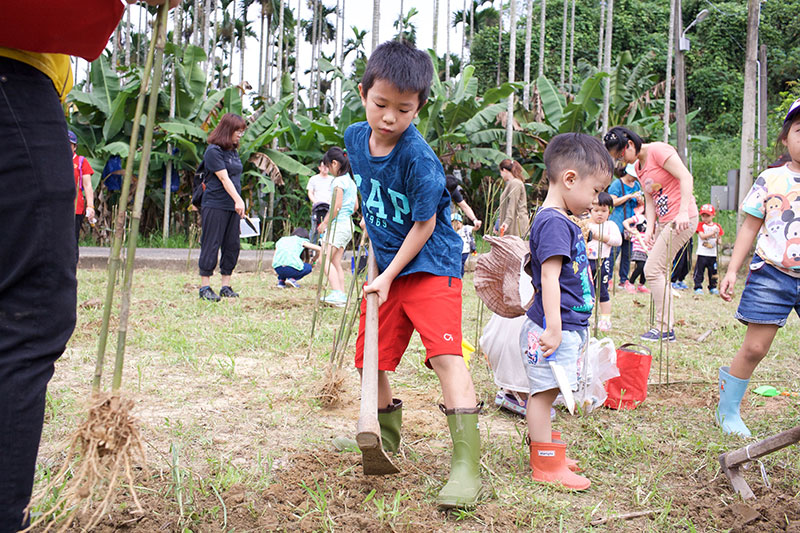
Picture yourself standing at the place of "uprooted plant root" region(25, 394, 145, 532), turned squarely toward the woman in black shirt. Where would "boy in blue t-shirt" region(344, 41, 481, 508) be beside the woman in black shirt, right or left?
right

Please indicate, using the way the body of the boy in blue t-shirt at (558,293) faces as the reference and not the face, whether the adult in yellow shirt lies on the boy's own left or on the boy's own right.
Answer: on the boy's own right

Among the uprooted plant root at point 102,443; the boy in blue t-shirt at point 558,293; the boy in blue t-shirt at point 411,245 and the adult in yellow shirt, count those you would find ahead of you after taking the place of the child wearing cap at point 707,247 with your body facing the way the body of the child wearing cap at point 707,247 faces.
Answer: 4

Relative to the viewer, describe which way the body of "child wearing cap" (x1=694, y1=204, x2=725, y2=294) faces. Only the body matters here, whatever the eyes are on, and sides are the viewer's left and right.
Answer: facing the viewer

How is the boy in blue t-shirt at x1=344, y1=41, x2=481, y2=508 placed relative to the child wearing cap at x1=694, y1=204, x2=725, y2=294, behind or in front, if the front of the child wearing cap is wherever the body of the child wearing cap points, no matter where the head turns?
in front

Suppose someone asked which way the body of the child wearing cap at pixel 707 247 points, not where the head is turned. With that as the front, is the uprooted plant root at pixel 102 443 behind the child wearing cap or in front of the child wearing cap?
in front

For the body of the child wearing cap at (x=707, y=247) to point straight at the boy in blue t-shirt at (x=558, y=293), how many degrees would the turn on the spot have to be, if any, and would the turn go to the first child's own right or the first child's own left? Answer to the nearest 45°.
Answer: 0° — they already face them

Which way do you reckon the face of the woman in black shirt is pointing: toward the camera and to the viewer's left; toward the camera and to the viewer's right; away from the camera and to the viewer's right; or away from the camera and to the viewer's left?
toward the camera and to the viewer's right
